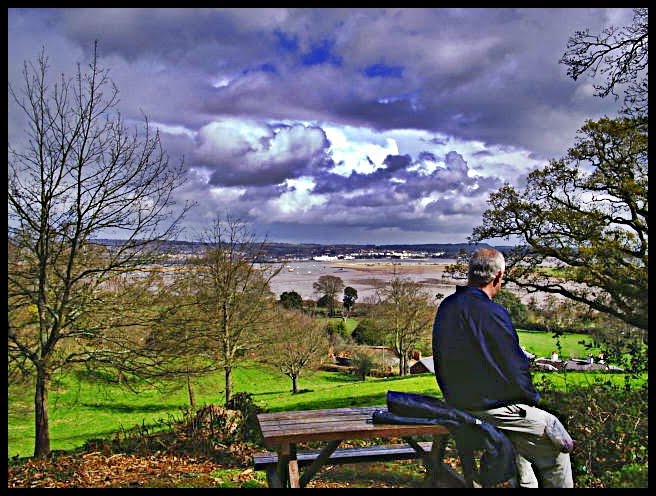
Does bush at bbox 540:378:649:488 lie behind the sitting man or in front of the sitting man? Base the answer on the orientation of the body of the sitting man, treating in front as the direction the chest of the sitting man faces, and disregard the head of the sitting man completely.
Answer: in front

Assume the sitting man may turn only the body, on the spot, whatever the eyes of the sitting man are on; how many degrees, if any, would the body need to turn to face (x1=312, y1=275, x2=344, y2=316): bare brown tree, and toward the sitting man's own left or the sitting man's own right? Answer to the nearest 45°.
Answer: approximately 45° to the sitting man's own left

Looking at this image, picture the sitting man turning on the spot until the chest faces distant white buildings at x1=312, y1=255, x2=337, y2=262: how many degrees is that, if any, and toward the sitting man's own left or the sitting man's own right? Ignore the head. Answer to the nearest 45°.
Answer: approximately 45° to the sitting man's own left

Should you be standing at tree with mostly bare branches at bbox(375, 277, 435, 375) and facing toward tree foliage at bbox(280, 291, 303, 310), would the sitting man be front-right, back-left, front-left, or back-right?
back-left

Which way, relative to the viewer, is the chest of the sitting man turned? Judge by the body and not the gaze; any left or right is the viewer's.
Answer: facing away from the viewer and to the right of the viewer

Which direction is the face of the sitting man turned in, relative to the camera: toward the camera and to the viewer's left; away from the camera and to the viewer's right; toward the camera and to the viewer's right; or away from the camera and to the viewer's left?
away from the camera and to the viewer's right

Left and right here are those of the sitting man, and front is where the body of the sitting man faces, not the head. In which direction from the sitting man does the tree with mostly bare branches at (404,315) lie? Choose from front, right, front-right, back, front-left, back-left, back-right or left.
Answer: front-left

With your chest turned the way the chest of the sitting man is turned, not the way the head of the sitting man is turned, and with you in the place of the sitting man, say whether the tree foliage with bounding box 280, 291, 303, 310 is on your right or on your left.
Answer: on your left
